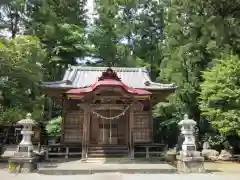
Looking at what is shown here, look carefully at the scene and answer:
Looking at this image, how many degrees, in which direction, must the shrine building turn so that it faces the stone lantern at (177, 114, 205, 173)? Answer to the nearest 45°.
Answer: approximately 45° to its left

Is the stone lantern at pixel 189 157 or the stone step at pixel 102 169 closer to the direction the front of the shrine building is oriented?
the stone step

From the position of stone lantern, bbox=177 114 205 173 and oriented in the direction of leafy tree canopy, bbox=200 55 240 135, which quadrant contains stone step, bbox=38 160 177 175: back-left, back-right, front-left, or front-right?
back-left

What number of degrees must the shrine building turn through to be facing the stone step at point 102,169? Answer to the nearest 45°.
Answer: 0° — it already faces it

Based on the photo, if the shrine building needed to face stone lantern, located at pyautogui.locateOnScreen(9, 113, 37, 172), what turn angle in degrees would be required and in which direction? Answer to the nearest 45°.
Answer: approximately 45° to its right

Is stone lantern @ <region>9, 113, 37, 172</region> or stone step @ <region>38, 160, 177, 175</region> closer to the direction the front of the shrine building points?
the stone step

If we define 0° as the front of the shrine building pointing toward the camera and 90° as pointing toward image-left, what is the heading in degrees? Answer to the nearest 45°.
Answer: approximately 0°
